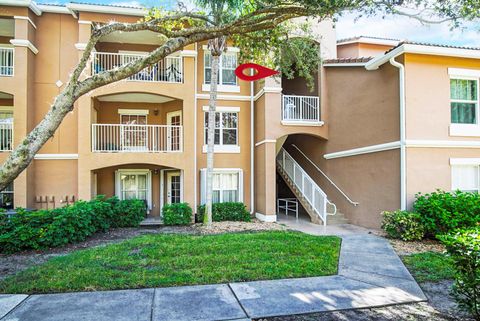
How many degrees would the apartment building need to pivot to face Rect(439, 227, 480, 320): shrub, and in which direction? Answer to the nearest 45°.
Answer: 0° — it already faces it

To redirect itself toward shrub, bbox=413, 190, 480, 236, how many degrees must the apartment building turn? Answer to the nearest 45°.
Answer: approximately 45° to its left

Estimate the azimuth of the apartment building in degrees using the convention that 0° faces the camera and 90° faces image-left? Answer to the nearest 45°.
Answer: approximately 0°

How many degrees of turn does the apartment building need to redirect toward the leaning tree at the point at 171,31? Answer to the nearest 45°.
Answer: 0° — it already faces it
